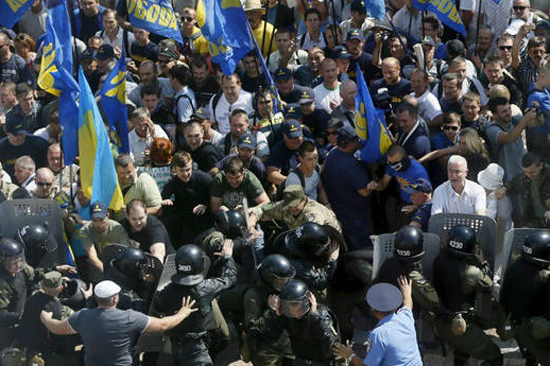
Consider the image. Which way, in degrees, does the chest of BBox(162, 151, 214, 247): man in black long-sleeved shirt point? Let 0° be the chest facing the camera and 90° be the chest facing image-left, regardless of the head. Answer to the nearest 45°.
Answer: approximately 0°

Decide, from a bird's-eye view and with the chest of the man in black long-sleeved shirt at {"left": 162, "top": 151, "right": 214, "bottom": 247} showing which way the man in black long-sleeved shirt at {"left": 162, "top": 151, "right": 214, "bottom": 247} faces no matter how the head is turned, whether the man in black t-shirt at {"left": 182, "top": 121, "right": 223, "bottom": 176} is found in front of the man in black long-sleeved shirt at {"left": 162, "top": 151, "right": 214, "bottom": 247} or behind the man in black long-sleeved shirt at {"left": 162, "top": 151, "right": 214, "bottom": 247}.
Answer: behind

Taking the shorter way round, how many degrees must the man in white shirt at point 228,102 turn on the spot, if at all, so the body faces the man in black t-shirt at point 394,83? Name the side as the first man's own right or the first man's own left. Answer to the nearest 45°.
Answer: approximately 90° to the first man's own left

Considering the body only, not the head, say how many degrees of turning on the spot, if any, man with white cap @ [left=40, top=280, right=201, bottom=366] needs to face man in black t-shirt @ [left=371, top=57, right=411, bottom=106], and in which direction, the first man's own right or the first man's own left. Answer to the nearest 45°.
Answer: approximately 45° to the first man's own right

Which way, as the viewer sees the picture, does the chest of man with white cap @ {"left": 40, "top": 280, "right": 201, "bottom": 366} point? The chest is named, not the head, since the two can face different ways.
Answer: away from the camera

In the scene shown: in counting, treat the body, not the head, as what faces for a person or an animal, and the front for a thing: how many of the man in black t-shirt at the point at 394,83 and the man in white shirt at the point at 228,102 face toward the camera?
2
